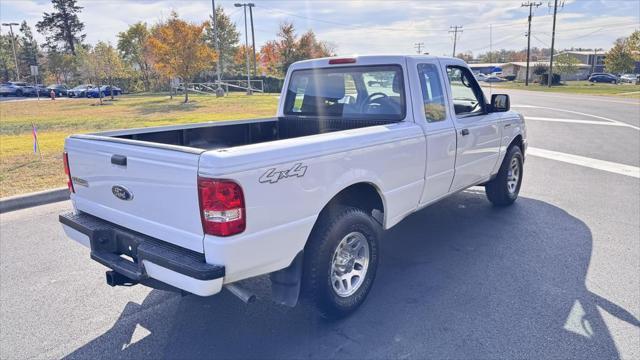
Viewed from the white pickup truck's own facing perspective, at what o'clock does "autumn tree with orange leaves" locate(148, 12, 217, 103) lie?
The autumn tree with orange leaves is roughly at 10 o'clock from the white pickup truck.

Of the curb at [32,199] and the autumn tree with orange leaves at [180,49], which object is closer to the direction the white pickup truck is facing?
the autumn tree with orange leaves

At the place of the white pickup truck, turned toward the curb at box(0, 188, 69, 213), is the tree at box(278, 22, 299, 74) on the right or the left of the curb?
right

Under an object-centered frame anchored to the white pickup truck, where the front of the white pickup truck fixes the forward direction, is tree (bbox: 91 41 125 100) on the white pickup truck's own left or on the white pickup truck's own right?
on the white pickup truck's own left

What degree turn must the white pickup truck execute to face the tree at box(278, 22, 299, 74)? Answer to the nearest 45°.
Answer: approximately 45° to its left

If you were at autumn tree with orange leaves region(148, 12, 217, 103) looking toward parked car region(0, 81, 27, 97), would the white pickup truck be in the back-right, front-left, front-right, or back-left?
back-left

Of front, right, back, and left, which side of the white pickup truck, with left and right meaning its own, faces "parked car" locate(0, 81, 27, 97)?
left

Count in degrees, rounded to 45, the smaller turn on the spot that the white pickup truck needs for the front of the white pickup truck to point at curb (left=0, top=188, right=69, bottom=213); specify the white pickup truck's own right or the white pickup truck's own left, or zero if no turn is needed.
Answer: approximately 90° to the white pickup truck's own left

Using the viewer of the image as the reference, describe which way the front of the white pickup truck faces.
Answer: facing away from the viewer and to the right of the viewer
